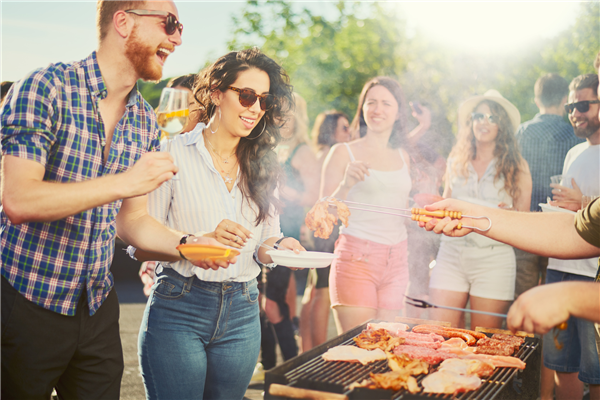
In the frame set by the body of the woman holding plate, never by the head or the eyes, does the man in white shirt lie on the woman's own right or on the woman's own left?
on the woman's own left

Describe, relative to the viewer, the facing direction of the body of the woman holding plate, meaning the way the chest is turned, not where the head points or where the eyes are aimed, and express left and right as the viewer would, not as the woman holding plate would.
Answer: facing the viewer and to the right of the viewer

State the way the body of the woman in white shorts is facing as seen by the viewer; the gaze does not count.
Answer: toward the camera

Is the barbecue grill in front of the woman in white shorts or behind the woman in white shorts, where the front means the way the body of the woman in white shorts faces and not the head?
in front

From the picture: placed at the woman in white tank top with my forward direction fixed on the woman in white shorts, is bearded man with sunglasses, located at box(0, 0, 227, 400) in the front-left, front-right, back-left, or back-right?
back-right

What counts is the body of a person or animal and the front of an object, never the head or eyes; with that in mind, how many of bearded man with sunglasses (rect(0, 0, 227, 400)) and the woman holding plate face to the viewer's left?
0

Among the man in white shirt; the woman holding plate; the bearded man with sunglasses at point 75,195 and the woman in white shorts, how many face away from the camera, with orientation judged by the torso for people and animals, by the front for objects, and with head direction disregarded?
0

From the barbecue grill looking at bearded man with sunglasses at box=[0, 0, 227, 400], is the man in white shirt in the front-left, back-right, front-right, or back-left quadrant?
back-right

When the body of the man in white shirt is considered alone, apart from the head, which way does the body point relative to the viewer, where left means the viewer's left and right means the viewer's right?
facing the viewer and to the left of the viewer

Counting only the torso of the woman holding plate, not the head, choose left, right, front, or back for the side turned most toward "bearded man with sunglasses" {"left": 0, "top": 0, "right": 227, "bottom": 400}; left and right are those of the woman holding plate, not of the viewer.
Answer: right

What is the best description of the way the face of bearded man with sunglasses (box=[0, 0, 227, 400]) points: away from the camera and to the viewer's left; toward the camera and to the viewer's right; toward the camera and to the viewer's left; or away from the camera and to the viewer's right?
toward the camera and to the viewer's right

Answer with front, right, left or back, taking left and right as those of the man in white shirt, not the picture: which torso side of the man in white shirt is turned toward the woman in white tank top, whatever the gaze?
front

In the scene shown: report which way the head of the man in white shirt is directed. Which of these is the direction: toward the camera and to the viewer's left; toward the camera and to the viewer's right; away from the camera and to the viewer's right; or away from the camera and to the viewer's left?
toward the camera and to the viewer's left

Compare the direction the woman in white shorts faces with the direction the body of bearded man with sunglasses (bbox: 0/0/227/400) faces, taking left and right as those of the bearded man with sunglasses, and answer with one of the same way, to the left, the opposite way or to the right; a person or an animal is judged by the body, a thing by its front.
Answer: to the right
